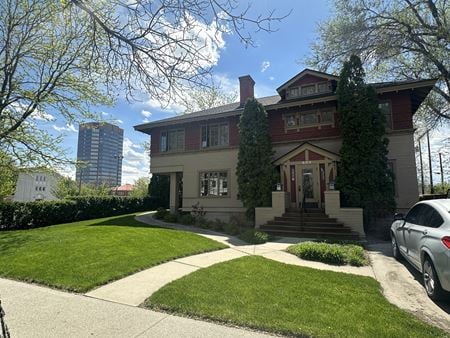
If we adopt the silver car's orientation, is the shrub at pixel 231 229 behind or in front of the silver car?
in front

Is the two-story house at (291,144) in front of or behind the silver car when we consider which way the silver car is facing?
in front

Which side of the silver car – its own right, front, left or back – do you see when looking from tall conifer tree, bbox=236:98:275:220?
front

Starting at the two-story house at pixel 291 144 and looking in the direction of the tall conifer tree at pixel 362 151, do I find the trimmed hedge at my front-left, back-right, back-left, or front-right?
back-right

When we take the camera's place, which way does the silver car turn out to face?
facing away from the viewer and to the left of the viewer
